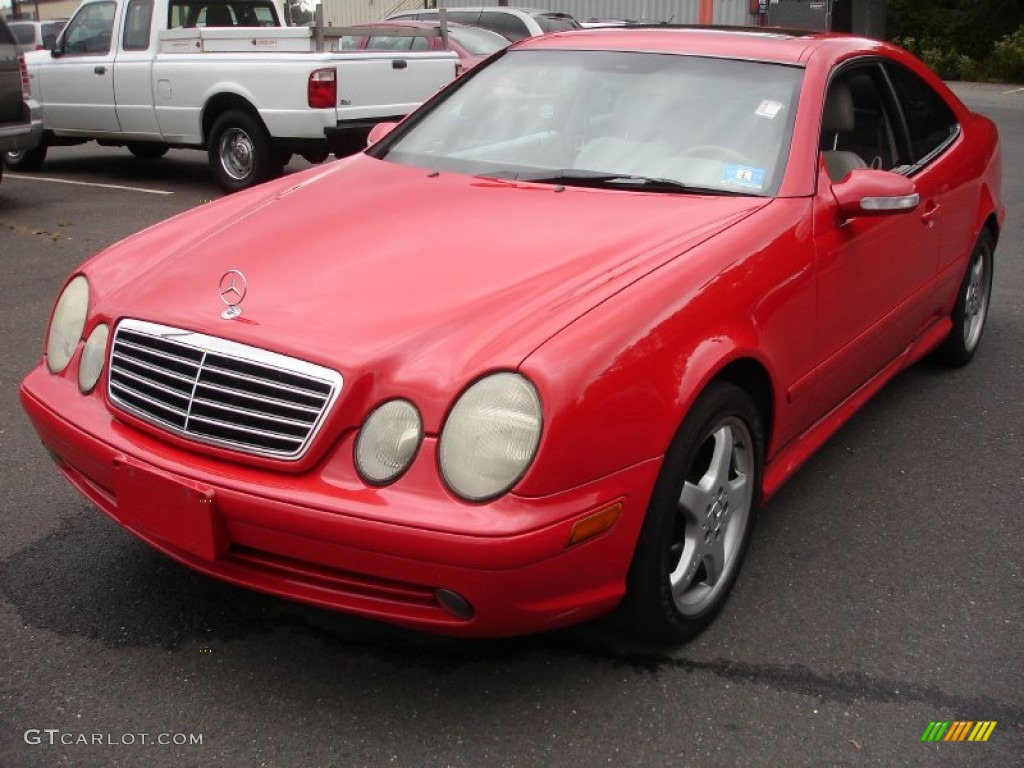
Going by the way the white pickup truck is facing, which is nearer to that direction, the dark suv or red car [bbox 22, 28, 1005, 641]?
the dark suv

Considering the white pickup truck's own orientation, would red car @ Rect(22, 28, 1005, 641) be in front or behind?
behind

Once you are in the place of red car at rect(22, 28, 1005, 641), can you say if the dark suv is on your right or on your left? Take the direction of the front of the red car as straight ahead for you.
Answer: on your right

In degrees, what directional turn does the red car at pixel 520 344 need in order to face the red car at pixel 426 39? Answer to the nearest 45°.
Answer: approximately 135° to its right

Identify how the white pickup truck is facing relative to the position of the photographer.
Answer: facing away from the viewer and to the left of the viewer

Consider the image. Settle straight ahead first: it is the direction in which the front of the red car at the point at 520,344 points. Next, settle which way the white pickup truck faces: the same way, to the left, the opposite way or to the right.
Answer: to the right

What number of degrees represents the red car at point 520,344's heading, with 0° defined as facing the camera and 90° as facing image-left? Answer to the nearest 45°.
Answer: approximately 45°

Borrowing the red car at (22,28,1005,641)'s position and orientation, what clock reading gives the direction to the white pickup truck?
The white pickup truck is roughly at 4 o'clock from the red car.
